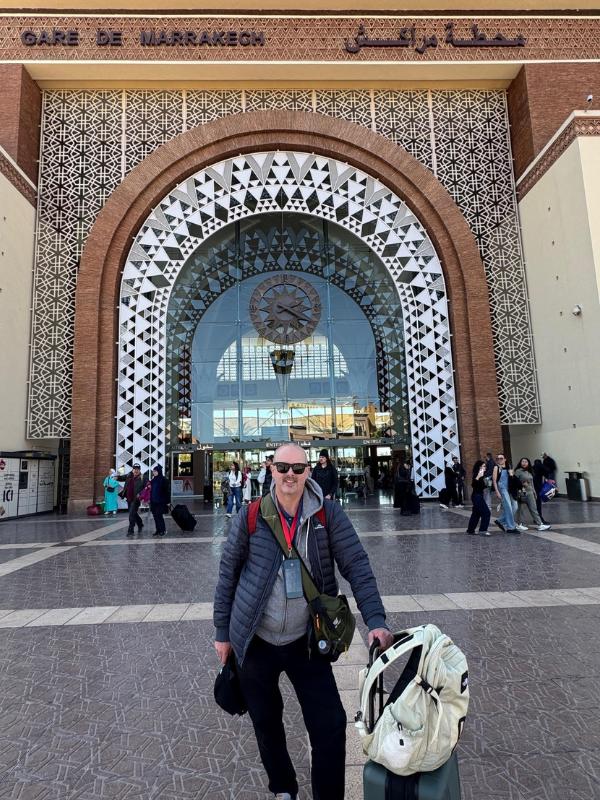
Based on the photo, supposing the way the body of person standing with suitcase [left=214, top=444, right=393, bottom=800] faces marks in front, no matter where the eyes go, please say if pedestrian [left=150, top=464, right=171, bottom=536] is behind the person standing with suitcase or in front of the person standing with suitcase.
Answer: behind

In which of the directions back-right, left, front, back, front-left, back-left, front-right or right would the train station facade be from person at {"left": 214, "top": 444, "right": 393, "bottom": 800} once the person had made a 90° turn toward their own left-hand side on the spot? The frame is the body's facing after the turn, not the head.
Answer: left

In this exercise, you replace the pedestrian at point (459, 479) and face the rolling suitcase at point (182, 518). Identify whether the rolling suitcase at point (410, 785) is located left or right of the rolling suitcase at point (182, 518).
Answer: left

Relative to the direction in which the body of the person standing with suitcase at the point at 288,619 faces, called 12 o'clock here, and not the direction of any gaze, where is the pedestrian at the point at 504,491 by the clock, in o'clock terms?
The pedestrian is roughly at 7 o'clock from the person standing with suitcase.

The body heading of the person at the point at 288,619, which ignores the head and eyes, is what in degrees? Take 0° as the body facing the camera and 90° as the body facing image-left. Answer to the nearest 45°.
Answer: approximately 0°

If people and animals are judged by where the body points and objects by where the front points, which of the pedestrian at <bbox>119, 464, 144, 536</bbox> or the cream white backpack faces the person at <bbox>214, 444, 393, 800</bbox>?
the pedestrian

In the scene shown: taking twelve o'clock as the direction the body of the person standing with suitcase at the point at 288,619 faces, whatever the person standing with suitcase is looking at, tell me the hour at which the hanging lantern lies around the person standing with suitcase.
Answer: The hanging lantern is roughly at 6 o'clock from the person standing with suitcase.
